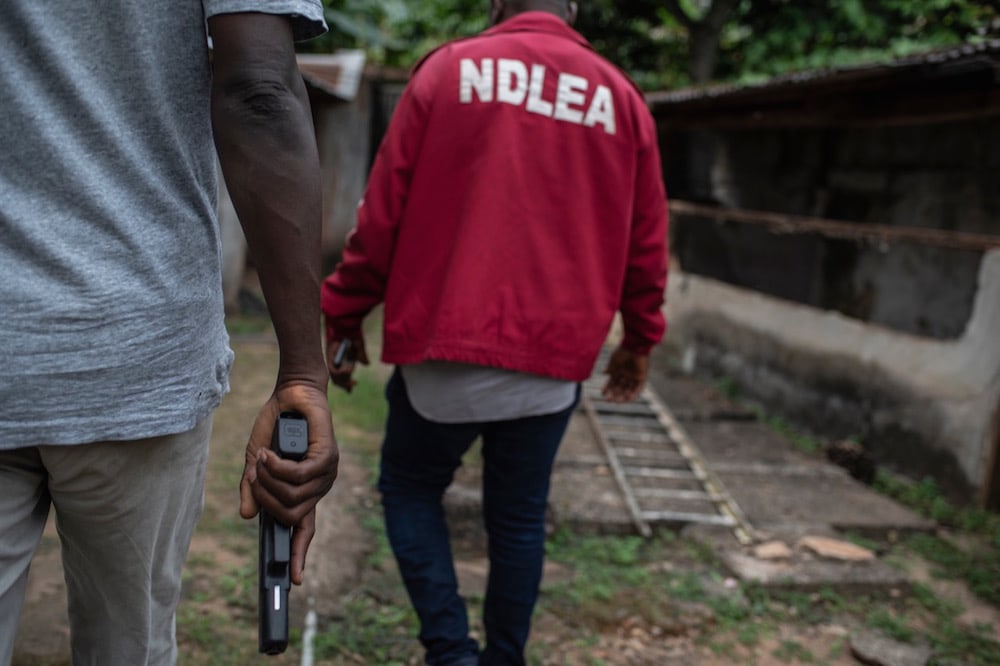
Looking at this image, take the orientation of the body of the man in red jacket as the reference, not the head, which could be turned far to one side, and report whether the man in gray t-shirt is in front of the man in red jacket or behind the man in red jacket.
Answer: behind

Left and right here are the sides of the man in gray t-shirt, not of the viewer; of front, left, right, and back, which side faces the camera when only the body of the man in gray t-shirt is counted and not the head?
back

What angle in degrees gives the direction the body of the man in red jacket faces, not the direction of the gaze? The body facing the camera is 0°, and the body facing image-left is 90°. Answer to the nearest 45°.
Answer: approximately 180°

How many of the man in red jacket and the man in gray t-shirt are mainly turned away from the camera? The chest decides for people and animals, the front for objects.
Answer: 2

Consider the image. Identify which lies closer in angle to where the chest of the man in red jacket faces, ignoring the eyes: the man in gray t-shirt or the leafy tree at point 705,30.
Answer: the leafy tree
